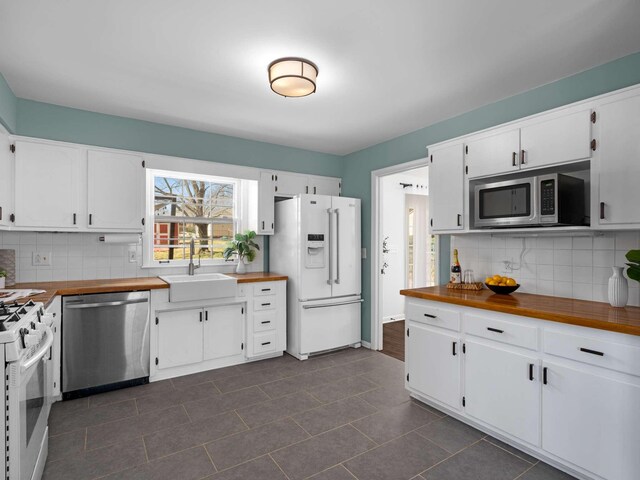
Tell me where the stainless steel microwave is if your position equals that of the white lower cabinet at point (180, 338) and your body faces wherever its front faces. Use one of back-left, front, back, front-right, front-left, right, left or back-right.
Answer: front-left

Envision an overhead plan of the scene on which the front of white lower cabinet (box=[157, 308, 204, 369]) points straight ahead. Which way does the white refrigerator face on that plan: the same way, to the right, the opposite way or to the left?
the same way

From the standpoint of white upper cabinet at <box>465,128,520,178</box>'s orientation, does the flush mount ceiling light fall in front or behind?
in front

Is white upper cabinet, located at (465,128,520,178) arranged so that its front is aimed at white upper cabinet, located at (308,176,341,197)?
no

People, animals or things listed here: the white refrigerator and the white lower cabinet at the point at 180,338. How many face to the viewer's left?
0

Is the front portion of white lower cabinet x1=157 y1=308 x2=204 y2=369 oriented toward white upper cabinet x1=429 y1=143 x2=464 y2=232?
no

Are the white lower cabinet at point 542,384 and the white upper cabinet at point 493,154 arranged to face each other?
no

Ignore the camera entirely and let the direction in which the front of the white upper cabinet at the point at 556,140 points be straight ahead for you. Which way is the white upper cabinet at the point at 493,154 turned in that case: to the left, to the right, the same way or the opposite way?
the same way

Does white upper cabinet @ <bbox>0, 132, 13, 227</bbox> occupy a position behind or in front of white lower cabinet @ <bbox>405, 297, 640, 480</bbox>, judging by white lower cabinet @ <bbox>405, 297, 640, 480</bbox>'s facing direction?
in front

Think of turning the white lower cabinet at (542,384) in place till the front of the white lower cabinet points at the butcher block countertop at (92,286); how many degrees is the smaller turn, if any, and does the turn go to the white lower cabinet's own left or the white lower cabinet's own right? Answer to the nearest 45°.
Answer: approximately 45° to the white lower cabinet's own right

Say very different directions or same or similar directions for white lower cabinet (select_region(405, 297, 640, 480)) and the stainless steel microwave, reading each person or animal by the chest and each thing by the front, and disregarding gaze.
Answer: same or similar directions

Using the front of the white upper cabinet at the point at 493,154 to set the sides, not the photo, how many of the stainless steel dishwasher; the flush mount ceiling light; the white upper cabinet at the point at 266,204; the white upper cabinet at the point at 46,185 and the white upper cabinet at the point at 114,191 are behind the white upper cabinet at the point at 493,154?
0

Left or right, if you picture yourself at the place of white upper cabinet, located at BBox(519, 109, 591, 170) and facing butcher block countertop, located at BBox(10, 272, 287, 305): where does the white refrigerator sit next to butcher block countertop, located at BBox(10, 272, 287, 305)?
right

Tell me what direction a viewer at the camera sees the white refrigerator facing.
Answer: facing the viewer and to the right of the viewer

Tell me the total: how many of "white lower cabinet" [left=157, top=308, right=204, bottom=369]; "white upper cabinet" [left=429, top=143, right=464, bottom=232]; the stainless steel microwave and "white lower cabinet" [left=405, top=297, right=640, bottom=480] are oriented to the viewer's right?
0

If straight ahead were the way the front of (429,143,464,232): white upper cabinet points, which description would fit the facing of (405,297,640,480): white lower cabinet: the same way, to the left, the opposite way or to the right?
the same way
